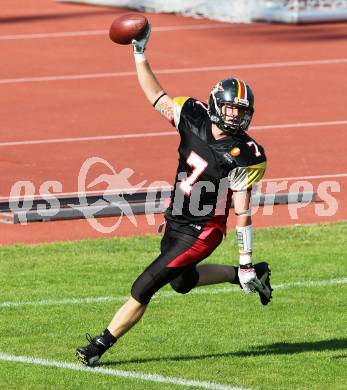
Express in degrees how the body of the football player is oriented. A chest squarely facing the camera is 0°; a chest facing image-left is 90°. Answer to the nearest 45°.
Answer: approximately 45°
